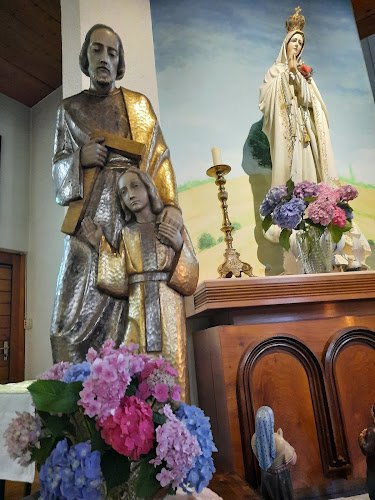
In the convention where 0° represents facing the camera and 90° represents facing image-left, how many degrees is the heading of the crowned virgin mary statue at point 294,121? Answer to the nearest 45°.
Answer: approximately 315°

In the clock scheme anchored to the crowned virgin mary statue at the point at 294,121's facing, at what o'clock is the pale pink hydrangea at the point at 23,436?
The pale pink hydrangea is roughly at 2 o'clock from the crowned virgin mary statue.

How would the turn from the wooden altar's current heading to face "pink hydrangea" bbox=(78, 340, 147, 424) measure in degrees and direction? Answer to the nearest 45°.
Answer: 0° — it already faces it

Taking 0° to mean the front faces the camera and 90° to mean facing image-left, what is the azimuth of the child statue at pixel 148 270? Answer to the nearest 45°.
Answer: approximately 0°

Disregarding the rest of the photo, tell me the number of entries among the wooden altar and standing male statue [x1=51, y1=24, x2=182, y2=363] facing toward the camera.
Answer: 2

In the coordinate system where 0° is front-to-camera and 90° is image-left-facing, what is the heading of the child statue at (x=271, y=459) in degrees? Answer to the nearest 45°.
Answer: approximately 225°

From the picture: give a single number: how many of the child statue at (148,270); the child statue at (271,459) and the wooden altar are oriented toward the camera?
2
